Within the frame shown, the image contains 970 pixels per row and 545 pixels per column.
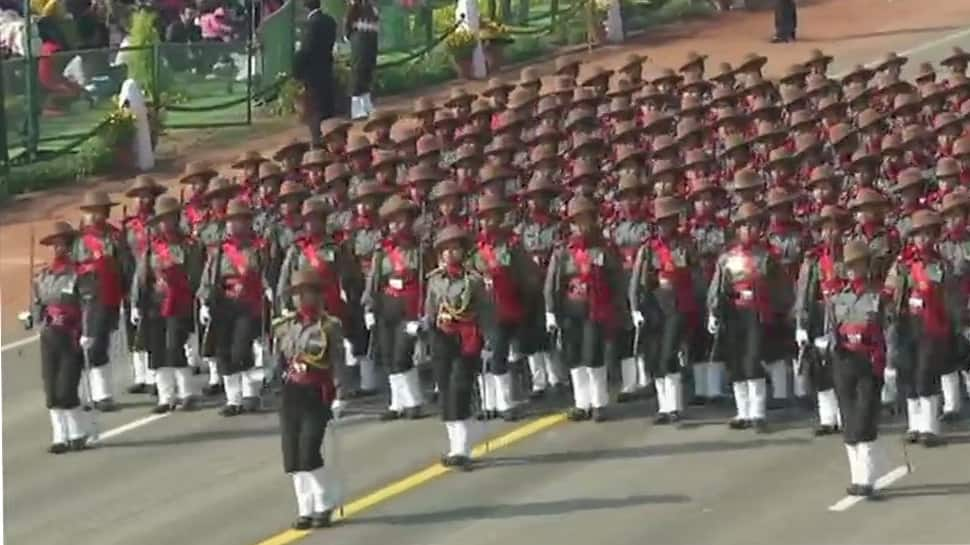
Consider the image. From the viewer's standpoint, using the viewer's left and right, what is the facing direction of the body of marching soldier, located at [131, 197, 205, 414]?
facing the viewer and to the left of the viewer

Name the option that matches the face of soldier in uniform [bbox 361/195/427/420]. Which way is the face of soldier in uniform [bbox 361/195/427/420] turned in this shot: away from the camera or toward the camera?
toward the camera

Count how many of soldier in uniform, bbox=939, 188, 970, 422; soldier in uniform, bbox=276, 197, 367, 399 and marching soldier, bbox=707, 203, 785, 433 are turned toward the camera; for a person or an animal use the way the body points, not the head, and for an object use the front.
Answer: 3

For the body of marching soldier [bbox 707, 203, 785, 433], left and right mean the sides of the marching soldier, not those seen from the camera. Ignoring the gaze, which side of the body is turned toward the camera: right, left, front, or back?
front

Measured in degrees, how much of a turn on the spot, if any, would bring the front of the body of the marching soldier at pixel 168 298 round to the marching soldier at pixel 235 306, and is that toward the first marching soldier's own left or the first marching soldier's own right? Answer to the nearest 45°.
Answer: approximately 90° to the first marching soldier's own left

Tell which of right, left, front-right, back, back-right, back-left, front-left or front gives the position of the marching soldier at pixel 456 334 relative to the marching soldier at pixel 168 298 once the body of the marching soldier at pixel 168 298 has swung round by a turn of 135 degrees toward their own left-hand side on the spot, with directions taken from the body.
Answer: front-right

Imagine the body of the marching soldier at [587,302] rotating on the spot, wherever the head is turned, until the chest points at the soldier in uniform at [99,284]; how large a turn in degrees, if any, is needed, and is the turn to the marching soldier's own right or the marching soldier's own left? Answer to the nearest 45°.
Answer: approximately 45° to the marching soldier's own right

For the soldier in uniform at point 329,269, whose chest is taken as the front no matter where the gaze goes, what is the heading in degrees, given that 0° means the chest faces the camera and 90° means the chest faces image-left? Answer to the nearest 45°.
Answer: approximately 0°
